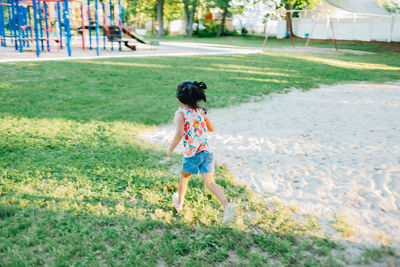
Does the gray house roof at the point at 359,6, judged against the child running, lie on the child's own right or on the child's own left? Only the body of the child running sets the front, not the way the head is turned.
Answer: on the child's own right

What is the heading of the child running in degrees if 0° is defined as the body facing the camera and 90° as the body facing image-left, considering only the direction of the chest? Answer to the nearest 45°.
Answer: approximately 135°

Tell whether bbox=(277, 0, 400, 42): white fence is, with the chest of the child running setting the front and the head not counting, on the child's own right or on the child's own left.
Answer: on the child's own right
